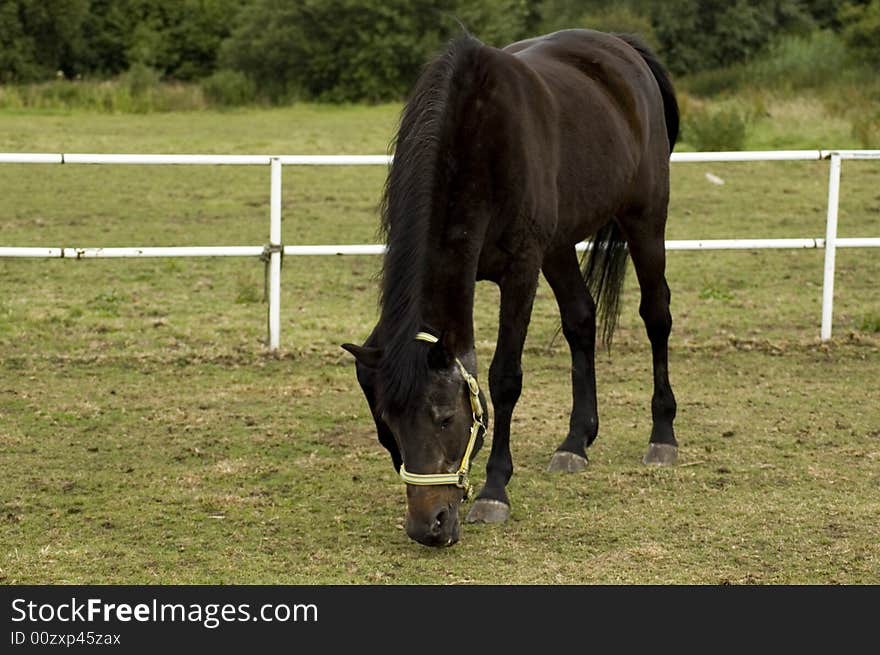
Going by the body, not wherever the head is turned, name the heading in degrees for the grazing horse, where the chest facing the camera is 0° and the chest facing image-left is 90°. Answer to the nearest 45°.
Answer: approximately 45°

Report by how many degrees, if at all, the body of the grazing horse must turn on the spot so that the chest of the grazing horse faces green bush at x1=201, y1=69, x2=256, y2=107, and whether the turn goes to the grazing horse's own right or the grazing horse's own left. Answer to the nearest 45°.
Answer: approximately 135° to the grazing horse's own right

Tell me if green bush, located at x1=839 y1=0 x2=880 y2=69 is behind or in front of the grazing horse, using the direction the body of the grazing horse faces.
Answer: behind

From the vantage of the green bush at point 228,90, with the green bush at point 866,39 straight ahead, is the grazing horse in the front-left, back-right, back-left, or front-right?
front-right

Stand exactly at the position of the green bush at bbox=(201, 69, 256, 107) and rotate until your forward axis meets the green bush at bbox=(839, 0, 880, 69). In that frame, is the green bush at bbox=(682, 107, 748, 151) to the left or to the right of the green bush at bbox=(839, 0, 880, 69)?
right

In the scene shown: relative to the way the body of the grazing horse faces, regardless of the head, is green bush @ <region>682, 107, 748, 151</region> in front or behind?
behind
